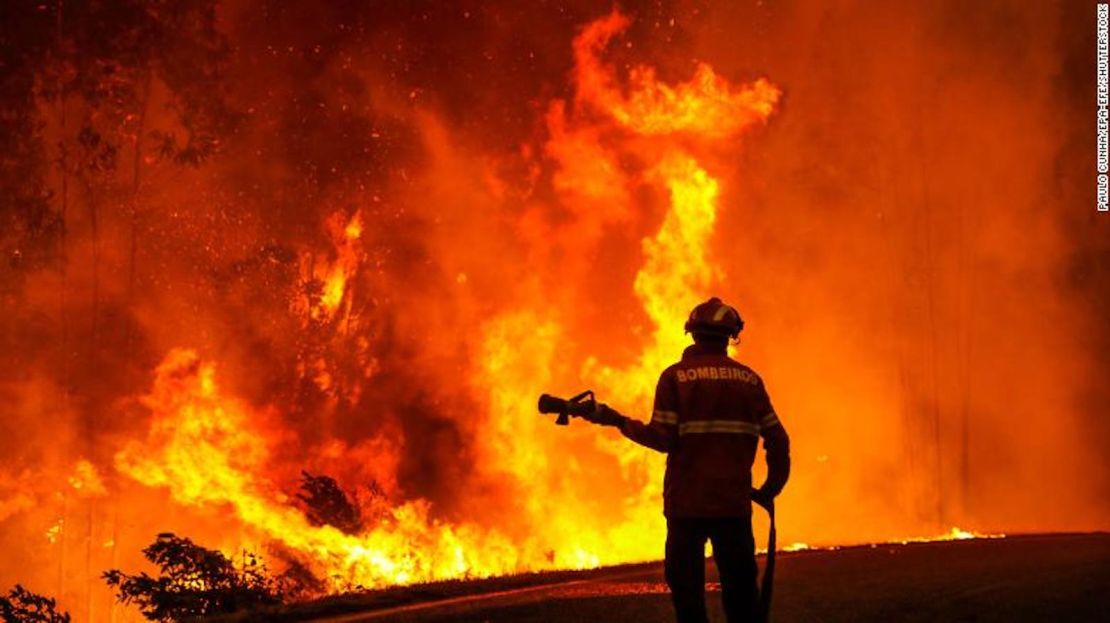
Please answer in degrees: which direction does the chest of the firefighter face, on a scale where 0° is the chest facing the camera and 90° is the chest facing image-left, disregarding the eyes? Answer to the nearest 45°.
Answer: approximately 180°

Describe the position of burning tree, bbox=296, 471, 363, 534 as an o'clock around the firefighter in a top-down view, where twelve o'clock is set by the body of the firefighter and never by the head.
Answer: The burning tree is roughly at 11 o'clock from the firefighter.

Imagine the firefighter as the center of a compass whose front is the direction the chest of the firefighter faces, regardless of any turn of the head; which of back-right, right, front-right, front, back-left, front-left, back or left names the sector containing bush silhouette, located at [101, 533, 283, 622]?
front-left
